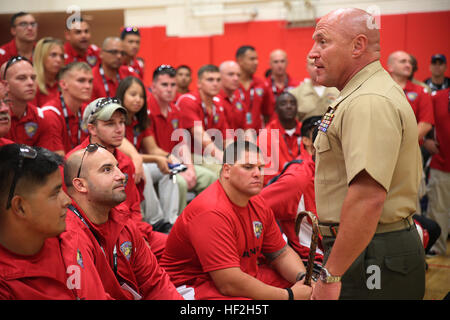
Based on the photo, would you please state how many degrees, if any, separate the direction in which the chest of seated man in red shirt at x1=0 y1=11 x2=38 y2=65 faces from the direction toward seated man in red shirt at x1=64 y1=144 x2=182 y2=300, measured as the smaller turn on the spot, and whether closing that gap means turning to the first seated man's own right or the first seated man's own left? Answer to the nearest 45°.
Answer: approximately 45° to the first seated man's own right

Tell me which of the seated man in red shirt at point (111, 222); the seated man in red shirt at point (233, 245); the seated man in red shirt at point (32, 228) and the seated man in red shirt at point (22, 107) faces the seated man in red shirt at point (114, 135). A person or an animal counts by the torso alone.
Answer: the seated man in red shirt at point (22, 107)

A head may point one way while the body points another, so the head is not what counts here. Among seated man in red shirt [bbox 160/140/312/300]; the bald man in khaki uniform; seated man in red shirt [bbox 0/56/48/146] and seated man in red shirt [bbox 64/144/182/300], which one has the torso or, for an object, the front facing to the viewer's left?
the bald man in khaki uniform

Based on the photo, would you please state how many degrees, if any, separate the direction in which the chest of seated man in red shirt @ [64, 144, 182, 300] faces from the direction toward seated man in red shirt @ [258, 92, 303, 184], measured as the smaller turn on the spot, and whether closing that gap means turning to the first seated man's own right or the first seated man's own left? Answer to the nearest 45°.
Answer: approximately 90° to the first seated man's own left

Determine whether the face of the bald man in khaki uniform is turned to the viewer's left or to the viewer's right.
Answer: to the viewer's left

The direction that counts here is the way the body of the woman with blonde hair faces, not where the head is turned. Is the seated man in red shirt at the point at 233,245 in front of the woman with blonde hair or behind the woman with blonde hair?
in front

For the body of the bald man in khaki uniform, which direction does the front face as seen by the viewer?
to the viewer's left

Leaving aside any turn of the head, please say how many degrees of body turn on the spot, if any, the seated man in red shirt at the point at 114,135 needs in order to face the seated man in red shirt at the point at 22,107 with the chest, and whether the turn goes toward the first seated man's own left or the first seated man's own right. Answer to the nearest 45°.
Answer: approximately 180°

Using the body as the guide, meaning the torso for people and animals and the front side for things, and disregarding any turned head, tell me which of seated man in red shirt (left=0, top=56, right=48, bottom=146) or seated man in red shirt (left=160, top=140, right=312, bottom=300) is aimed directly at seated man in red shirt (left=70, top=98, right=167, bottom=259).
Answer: seated man in red shirt (left=0, top=56, right=48, bottom=146)

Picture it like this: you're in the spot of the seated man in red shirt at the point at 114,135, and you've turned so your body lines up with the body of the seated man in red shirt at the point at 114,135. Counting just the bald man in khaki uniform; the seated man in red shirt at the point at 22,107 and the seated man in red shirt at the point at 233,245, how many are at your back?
1

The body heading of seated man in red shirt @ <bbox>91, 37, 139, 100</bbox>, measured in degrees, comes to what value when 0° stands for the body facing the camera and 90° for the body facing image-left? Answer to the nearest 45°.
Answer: approximately 315°

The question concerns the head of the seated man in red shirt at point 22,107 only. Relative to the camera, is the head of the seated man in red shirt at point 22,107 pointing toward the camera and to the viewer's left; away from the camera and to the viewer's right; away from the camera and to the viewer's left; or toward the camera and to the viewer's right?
toward the camera and to the viewer's right

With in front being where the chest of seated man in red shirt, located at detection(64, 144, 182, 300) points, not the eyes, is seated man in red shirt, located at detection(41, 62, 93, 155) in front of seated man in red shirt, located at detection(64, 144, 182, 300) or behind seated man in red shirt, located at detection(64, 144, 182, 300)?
behind

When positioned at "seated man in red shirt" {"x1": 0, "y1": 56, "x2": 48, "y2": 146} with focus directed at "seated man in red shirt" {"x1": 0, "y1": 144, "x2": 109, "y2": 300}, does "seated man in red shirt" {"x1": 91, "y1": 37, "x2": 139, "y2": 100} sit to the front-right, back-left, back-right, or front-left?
back-left
